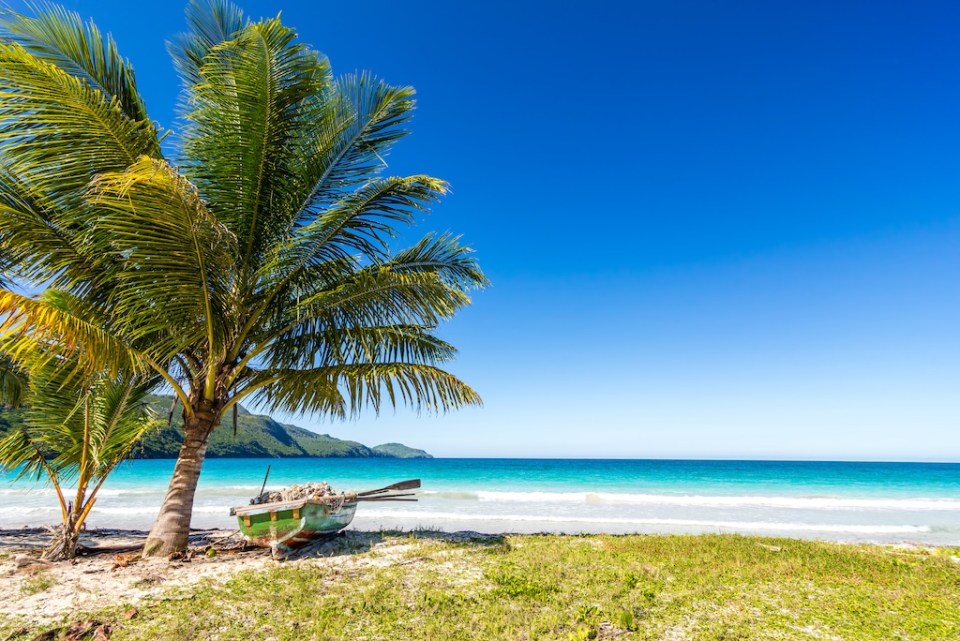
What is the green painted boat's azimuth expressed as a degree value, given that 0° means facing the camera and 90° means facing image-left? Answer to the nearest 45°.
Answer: approximately 225°

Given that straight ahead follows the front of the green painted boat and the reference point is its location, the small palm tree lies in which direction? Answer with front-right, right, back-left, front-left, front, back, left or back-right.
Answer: back-left
